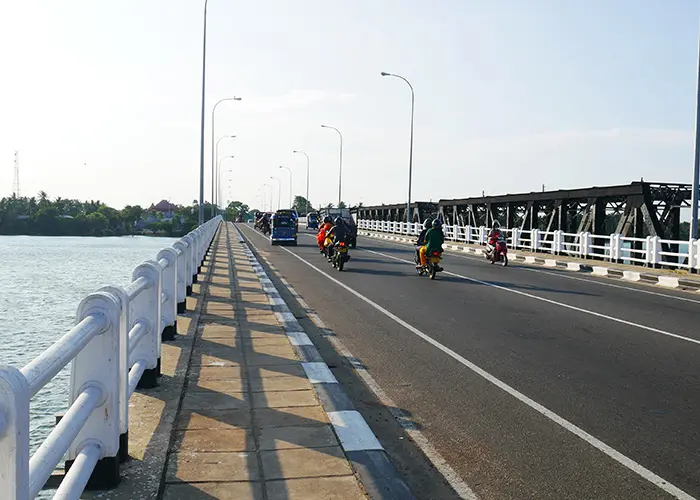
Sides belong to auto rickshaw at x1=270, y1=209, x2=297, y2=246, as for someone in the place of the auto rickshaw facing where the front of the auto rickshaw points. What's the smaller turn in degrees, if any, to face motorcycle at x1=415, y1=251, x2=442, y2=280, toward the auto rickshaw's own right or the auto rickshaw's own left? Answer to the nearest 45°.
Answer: approximately 180°

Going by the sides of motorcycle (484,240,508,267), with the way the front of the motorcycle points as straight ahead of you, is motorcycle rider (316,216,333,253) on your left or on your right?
on your right

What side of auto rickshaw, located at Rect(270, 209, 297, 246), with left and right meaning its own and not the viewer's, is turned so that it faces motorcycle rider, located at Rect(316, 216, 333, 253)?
back

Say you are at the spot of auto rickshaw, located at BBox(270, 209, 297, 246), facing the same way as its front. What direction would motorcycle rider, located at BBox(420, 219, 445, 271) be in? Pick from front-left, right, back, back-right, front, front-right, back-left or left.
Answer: back

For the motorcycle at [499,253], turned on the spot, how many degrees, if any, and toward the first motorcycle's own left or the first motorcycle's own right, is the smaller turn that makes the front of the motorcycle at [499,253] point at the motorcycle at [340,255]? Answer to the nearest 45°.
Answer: approximately 90° to the first motorcycle's own right

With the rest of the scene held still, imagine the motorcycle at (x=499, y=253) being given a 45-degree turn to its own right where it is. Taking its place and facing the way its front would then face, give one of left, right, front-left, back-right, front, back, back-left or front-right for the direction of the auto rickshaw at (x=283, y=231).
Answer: back-right

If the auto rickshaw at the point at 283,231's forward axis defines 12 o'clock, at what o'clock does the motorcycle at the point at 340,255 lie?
The motorcycle is roughly at 6 o'clock from the auto rickshaw.

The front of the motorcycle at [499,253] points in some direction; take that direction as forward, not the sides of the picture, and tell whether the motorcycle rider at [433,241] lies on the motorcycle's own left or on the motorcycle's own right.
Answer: on the motorcycle's own right

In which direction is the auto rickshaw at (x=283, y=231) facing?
away from the camera
